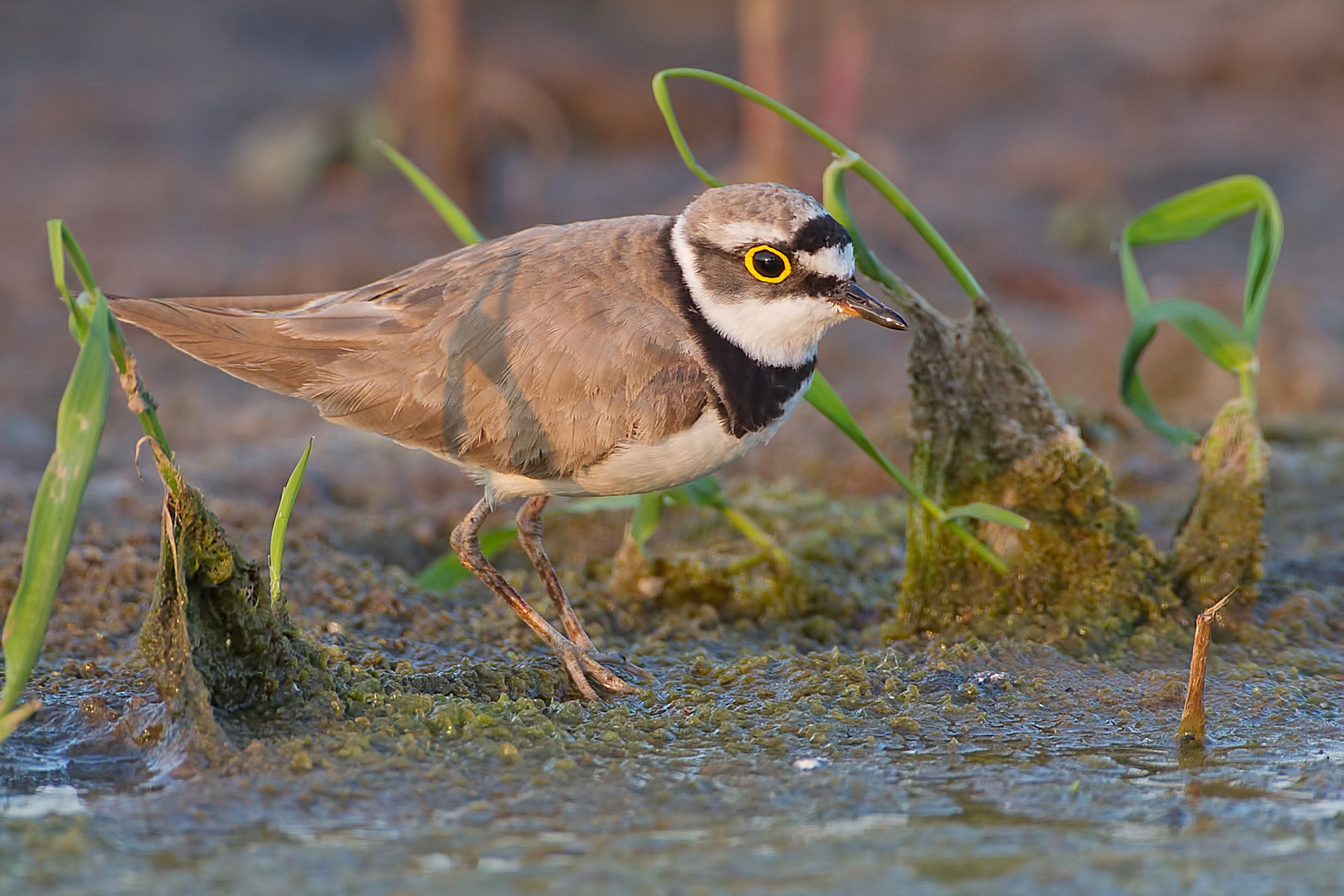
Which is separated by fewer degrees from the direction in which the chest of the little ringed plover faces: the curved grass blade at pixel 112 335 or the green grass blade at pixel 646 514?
the green grass blade

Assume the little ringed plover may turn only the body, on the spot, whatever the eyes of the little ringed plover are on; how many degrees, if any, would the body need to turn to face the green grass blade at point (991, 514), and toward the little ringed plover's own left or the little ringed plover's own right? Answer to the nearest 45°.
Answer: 0° — it already faces it

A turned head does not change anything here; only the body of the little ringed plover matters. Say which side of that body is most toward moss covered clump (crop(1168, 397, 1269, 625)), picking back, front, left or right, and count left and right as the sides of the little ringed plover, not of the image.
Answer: front

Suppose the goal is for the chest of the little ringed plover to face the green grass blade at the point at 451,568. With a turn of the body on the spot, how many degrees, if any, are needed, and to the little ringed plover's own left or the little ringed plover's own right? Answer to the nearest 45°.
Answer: approximately 135° to the little ringed plover's own left

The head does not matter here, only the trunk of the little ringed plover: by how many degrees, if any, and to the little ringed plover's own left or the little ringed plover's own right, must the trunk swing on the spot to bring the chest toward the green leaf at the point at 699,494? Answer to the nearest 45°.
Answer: approximately 45° to the little ringed plover's own left

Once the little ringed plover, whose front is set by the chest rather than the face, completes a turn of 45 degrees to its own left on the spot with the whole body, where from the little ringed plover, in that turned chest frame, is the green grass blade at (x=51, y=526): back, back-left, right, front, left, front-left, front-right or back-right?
back

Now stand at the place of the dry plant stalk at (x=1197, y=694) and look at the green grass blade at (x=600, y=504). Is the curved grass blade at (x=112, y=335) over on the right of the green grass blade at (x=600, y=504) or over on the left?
left

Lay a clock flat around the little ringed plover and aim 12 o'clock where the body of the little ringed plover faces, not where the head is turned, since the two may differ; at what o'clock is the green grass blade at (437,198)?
The green grass blade is roughly at 8 o'clock from the little ringed plover.

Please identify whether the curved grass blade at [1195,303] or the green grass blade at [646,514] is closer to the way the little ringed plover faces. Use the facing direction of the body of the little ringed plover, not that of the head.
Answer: the curved grass blade

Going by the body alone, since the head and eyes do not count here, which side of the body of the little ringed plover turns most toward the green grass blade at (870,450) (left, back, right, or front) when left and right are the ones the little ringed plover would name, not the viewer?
front

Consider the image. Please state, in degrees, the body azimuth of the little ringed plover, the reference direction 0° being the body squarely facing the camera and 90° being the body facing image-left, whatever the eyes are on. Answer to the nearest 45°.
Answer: approximately 270°

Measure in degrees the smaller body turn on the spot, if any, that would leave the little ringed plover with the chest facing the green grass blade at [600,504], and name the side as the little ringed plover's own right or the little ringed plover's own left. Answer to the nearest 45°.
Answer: approximately 90° to the little ringed plover's own left
